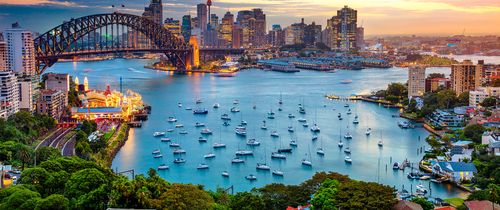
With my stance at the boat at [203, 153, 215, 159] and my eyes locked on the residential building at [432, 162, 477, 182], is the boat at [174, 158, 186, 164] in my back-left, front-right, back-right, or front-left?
back-right

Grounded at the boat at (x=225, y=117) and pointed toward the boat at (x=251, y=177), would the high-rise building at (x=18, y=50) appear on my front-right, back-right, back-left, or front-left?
back-right

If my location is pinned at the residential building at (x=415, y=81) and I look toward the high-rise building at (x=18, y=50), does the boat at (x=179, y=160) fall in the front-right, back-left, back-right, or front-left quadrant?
front-left
